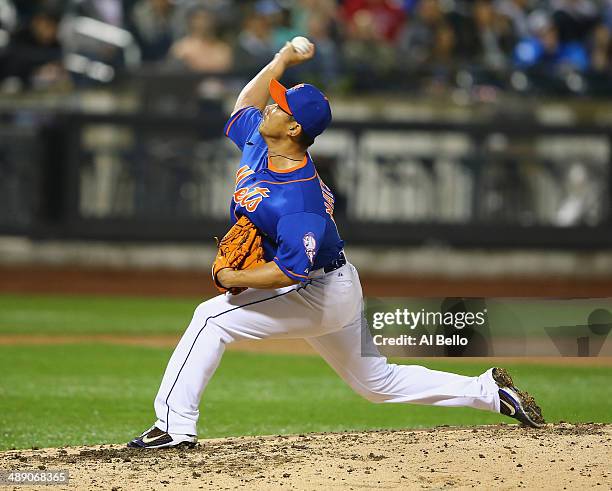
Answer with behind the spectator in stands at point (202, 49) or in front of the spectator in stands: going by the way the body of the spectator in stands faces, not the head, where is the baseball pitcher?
in front

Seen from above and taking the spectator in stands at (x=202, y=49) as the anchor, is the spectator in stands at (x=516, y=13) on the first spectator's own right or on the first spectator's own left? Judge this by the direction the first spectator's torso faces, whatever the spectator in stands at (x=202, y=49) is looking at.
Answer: on the first spectator's own left

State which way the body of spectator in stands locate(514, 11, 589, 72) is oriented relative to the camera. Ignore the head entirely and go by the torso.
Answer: toward the camera

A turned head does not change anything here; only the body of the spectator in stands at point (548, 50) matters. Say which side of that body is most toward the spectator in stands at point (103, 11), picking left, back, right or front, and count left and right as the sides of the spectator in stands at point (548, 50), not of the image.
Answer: right

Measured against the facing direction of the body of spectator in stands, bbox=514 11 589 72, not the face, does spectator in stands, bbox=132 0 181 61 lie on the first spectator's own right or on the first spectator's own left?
on the first spectator's own right

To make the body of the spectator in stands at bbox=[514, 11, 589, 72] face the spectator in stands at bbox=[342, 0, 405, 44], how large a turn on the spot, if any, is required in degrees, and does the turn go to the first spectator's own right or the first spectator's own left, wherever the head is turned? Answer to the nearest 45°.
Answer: approximately 90° to the first spectator's own right

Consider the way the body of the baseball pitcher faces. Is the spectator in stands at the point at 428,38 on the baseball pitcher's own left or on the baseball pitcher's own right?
on the baseball pitcher's own right

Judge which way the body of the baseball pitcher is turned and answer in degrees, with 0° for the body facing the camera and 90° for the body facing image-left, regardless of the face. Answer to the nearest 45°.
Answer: approximately 90°

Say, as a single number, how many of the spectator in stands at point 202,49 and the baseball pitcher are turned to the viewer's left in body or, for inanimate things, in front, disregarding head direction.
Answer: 1

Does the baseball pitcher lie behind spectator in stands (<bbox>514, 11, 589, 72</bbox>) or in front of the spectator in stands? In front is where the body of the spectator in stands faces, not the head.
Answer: in front

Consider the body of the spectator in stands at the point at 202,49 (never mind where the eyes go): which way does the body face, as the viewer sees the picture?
toward the camera

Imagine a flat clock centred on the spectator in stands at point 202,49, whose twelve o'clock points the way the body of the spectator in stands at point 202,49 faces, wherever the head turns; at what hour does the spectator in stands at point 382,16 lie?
the spectator in stands at point 382,16 is roughly at 8 o'clock from the spectator in stands at point 202,49.
